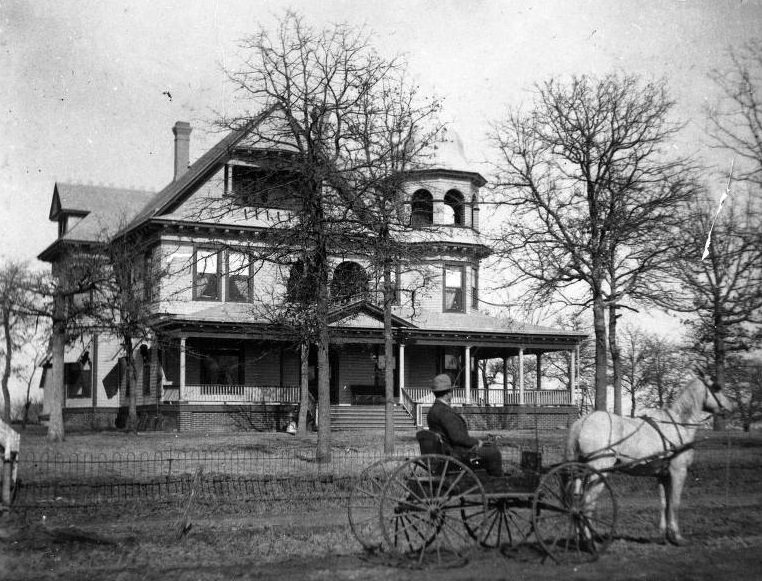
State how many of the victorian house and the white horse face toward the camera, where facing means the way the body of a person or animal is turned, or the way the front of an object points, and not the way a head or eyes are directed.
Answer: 1

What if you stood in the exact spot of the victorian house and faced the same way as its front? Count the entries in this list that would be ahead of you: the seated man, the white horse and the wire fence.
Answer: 3

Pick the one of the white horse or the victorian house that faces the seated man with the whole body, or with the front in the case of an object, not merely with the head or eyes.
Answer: the victorian house

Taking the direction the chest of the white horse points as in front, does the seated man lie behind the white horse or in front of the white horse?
behind

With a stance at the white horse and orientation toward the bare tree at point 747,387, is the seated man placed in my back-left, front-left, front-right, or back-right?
back-left

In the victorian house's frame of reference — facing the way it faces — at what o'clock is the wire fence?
The wire fence is roughly at 12 o'clock from the victorian house.

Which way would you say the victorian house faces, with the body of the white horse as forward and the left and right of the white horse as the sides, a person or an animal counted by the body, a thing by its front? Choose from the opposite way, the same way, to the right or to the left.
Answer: to the right

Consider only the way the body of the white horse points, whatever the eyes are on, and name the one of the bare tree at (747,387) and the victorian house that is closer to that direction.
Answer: the bare tree

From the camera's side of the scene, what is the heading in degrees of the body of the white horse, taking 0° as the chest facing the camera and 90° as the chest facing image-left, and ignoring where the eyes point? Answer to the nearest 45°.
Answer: approximately 270°

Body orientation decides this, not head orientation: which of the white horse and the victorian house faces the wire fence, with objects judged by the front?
the victorian house

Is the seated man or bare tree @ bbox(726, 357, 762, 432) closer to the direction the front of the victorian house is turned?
the seated man

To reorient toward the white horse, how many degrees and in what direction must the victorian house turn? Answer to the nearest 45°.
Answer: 0° — it already faces it

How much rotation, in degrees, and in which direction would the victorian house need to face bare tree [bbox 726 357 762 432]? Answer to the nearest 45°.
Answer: approximately 45° to its left
